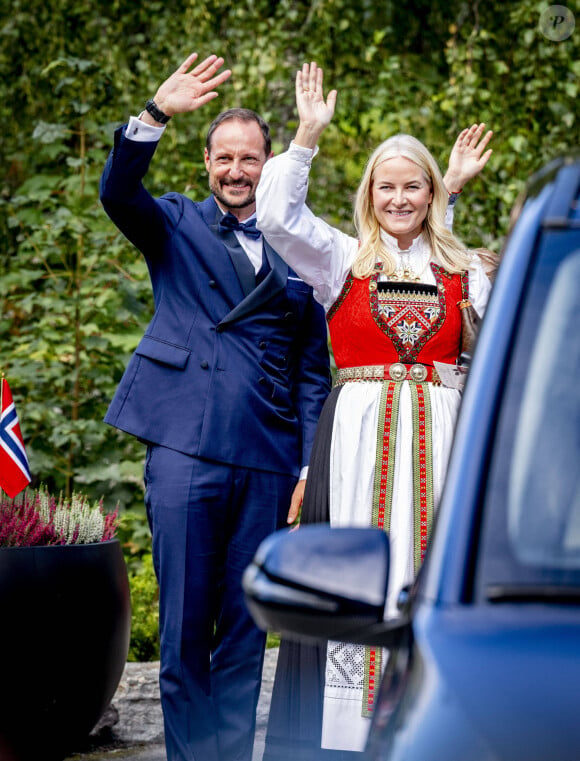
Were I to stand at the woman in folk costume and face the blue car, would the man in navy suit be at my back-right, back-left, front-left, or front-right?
back-right

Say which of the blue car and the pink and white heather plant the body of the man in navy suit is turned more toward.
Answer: the blue car

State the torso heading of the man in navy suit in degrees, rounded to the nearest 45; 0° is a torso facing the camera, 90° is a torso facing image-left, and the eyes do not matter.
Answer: approximately 315°

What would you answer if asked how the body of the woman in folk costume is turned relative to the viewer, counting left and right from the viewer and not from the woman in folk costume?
facing the viewer

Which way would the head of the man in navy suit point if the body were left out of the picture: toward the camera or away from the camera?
toward the camera

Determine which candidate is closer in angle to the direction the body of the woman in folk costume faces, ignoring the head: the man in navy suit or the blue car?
the blue car

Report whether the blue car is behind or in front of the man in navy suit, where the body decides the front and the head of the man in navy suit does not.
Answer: in front

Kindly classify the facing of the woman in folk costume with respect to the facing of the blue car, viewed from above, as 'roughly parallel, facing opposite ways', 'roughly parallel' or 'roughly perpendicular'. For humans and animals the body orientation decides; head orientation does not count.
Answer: roughly parallel

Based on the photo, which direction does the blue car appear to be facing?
toward the camera

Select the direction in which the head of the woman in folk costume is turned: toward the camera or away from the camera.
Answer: toward the camera
